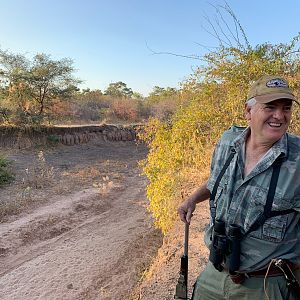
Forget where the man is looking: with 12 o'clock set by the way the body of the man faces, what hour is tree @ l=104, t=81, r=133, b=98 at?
The tree is roughly at 4 o'clock from the man.

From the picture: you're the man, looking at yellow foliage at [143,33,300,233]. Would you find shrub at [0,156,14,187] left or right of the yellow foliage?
left

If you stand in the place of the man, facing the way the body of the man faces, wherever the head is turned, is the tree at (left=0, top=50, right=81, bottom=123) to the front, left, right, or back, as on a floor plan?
right

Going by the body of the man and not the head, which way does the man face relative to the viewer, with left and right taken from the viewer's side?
facing the viewer and to the left of the viewer

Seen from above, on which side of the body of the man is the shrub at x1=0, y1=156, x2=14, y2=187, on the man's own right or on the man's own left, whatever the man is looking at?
on the man's own right

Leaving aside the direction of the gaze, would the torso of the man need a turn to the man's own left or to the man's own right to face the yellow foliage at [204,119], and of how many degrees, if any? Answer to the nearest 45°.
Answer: approximately 135° to the man's own right
